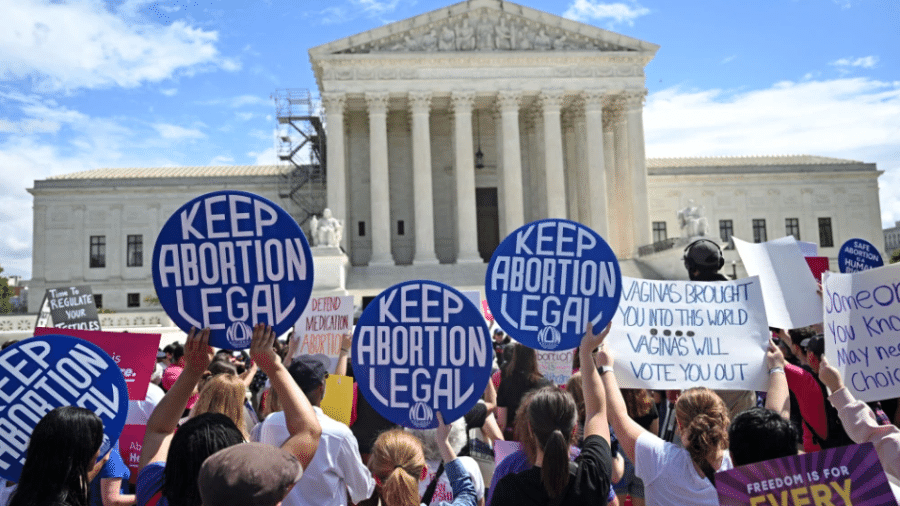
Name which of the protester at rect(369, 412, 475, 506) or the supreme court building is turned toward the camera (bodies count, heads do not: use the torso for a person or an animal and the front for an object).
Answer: the supreme court building

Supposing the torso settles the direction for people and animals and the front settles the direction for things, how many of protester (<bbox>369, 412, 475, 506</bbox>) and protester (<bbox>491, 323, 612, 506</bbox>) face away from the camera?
2

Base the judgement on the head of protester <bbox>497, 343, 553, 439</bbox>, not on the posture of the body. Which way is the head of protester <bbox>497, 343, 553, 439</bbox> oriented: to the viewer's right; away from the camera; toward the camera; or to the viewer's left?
away from the camera

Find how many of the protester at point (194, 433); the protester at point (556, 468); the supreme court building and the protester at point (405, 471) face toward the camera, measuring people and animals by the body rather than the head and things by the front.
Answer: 1

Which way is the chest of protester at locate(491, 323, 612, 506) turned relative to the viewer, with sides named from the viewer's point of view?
facing away from the viewer

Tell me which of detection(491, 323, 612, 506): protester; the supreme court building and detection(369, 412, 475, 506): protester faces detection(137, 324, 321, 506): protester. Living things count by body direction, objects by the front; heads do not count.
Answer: the supreme court building

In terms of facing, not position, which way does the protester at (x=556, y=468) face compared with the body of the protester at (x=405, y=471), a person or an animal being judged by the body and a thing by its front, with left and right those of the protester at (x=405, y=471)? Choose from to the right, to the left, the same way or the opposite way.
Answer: the same way

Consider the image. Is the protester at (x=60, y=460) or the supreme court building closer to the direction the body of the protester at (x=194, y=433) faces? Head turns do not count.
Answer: the supreme court building

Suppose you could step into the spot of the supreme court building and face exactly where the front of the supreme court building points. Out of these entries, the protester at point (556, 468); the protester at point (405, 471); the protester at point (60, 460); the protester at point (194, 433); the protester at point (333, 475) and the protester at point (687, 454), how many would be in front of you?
6

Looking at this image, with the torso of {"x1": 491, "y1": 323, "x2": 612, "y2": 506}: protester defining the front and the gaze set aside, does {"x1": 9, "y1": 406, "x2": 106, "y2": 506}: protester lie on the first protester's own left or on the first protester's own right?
on the first protester's own left

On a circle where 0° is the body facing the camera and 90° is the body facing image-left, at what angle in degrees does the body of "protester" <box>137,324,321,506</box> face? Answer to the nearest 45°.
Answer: approximately 180°

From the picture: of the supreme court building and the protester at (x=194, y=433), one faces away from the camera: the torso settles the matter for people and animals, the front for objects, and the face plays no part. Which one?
the protester

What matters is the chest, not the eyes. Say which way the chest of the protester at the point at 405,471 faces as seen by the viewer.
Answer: away from the camera

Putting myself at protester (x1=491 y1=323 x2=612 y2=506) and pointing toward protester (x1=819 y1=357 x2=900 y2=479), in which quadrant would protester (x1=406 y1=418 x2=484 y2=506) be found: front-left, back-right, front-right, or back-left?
back-left

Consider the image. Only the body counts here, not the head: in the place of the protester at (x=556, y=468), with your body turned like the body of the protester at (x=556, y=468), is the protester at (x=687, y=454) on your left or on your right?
on your right

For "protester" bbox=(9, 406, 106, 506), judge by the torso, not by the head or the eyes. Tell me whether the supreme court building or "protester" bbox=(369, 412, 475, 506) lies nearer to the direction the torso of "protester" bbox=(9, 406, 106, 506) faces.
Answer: the supreme court building

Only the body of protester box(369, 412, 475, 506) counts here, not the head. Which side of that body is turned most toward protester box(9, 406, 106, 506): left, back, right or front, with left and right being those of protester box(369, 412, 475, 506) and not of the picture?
left

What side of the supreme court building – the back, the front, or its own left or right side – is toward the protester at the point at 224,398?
front

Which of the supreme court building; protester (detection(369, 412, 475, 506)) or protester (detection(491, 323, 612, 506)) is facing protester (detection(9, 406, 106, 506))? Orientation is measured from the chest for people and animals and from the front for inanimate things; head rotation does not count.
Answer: the supreme court building

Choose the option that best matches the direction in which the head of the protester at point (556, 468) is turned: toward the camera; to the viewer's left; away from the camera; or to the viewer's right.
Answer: away from the camera

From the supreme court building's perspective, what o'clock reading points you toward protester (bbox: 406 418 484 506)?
The protester is roughly at 12 o'clock from the supreme court building.

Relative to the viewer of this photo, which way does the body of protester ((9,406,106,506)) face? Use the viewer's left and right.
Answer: facing away from the viewer and to the right of the viewer
